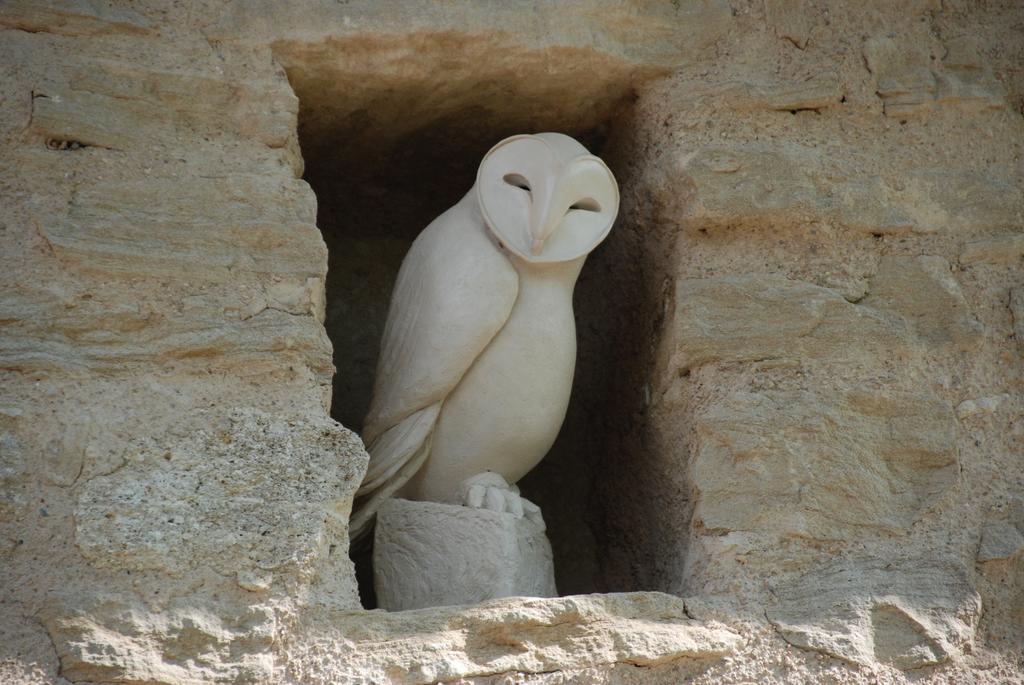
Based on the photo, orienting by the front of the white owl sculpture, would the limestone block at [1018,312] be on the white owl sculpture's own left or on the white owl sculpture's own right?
on the white owl sculpture's own left

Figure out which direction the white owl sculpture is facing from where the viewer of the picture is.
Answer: facing the viewer and to the right of the viewer
